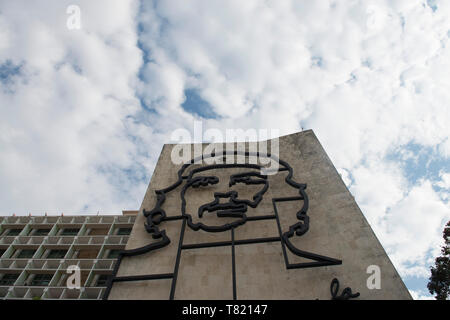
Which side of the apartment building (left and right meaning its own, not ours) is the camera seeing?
front

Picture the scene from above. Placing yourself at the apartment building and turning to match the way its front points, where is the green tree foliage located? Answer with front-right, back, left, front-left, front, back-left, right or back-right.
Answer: front-left

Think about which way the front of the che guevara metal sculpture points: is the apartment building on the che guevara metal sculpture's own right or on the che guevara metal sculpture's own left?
on the che guevara metal sculpture's own right

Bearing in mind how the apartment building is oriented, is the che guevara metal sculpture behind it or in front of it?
in front

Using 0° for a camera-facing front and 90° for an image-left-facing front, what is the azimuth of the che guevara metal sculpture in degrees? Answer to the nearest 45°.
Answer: approximately 0°

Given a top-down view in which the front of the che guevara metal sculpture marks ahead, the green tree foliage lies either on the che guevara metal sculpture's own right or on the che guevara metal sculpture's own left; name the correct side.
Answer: on the che guevara metal sculpture's own left

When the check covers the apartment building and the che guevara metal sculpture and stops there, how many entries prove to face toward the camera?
2
